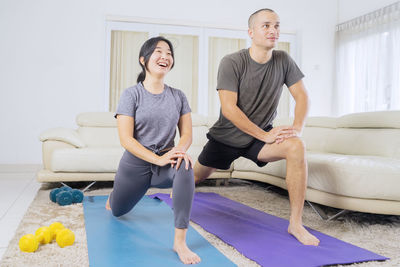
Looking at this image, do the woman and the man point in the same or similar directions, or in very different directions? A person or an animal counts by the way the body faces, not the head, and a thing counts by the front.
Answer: same or similar directions

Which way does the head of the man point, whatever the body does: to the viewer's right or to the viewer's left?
to the viewer's right

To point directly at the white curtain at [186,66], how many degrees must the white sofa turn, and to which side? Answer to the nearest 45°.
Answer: approximately 135° to its right

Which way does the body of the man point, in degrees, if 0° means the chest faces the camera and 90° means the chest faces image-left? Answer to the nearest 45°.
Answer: approximately 315°

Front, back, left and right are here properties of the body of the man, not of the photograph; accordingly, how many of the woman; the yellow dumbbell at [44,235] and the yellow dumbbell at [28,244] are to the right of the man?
3

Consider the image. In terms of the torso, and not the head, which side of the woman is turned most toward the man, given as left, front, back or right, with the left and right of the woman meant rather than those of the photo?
left

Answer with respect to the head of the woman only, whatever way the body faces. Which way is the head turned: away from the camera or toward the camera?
toward the camera

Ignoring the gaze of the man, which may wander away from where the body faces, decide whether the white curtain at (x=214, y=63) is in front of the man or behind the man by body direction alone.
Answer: behind

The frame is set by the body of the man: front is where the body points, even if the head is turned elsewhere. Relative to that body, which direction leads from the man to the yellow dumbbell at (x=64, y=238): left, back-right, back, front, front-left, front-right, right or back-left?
right

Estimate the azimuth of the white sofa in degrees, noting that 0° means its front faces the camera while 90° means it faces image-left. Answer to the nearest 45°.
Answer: approximately 0°

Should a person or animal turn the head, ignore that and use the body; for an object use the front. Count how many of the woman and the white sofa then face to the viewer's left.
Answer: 0

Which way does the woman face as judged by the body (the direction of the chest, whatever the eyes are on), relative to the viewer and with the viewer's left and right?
facing the viewer and to the right of the viewer

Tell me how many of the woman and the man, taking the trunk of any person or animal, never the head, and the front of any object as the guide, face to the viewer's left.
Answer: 0
